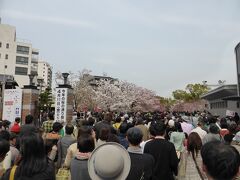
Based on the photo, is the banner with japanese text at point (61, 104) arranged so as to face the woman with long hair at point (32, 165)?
yes

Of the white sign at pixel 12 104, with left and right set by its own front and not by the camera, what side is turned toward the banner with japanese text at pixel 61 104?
left

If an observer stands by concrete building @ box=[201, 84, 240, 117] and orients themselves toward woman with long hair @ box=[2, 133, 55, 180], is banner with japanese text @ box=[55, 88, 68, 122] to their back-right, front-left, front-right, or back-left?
front-right

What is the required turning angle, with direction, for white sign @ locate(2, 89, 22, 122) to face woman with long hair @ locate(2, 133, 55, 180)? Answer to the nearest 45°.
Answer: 0° — it already faces them

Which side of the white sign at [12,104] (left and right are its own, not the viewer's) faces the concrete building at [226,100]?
left

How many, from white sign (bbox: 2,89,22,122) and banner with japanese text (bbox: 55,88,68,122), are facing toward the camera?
2

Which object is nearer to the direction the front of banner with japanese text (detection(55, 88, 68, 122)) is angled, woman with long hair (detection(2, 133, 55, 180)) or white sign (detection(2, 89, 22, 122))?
the woman with long hair

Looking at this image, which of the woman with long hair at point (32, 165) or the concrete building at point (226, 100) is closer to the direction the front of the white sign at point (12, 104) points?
the woman with long hair

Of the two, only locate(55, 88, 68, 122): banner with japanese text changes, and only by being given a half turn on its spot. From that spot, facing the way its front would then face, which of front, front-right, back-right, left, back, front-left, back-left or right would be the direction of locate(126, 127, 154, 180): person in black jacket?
back

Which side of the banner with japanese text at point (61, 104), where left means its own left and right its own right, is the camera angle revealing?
front

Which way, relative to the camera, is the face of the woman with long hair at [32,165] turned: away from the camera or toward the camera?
away from the camera

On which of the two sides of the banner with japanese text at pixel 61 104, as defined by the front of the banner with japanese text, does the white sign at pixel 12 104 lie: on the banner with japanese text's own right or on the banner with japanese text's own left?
on the banner with japanese text's own right

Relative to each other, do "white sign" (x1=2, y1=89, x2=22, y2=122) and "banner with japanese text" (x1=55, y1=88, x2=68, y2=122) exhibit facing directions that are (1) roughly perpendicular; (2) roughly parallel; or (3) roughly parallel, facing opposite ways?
roughly parallel

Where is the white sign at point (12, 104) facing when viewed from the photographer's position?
facing the viewer

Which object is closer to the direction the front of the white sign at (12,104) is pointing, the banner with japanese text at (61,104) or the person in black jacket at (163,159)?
the person in black jacket

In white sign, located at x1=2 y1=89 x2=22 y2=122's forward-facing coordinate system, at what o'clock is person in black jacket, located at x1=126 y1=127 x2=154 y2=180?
The person in black jacket is roughly at 12 o'clock from the white sign.

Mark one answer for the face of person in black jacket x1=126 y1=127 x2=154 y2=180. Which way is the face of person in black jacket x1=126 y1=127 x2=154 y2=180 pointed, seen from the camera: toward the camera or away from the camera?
away from the camera

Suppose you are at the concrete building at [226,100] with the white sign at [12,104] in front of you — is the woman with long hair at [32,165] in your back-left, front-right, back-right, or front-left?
front-left
